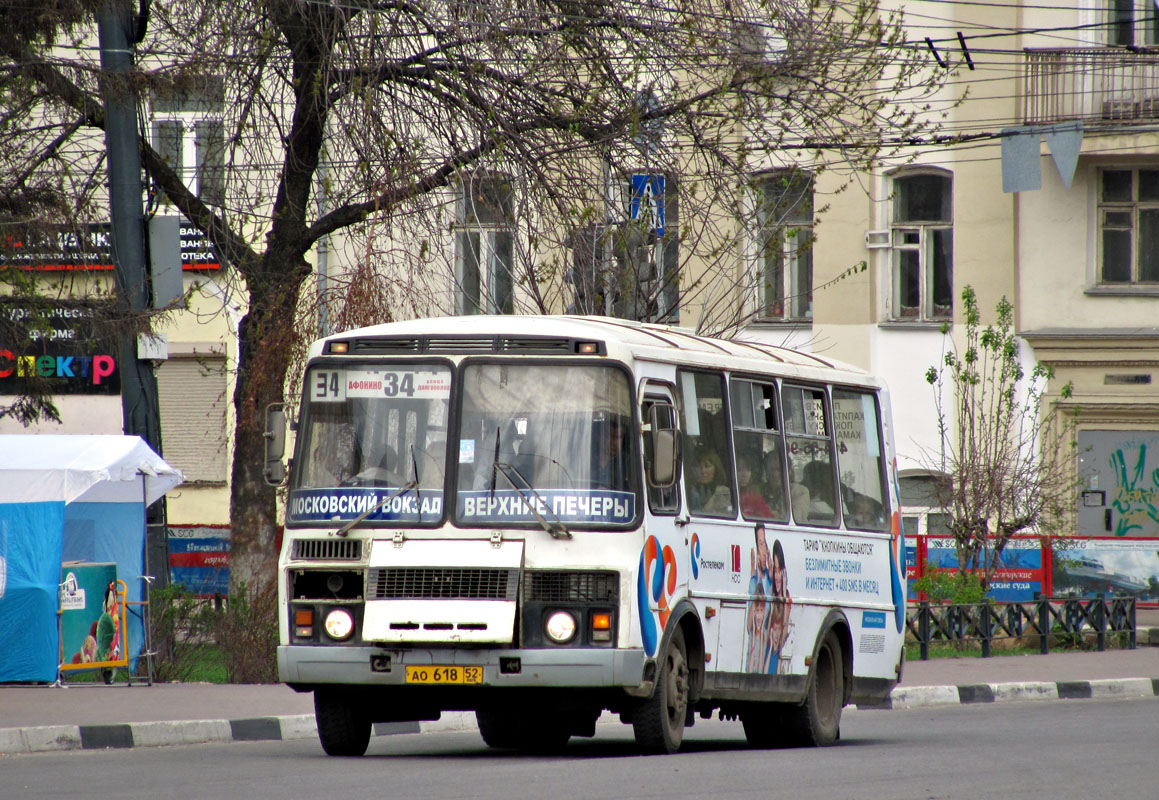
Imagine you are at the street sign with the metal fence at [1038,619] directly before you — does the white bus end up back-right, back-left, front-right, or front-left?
back-right

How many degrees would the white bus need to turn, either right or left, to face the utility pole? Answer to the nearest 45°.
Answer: approximately 90° to its right

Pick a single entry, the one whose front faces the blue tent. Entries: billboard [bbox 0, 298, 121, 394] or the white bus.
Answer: the billboard

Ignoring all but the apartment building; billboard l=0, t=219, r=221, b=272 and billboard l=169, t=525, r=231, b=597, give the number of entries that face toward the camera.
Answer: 3

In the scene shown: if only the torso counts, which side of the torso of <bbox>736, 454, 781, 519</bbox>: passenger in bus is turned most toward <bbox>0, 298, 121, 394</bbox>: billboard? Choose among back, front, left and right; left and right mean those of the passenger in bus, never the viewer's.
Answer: right

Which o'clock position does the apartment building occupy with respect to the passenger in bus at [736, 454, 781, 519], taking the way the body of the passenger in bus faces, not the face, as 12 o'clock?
The apartment building is roughly at 5 o'clock from the passenger in bus.

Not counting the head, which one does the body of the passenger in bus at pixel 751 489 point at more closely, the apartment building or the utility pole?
the utility pole

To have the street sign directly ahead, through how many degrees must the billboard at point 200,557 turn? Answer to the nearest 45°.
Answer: approximately 45° to its left

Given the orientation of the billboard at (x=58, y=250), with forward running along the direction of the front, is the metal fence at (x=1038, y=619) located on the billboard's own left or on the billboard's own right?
on the billboard's own left
